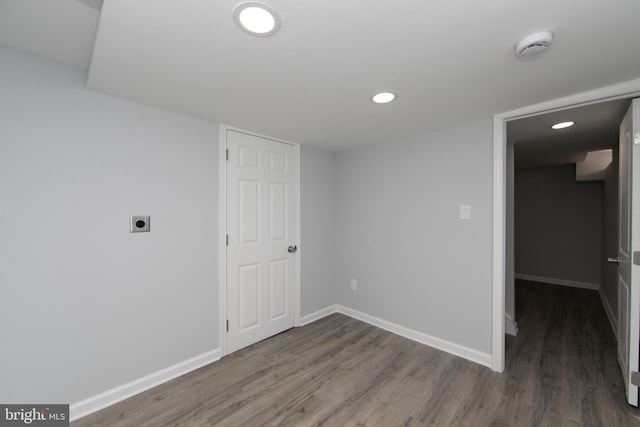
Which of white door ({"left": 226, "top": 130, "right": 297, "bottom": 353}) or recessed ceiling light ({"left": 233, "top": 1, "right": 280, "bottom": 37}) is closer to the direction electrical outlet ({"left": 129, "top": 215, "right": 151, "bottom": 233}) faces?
the recessed ceiling light

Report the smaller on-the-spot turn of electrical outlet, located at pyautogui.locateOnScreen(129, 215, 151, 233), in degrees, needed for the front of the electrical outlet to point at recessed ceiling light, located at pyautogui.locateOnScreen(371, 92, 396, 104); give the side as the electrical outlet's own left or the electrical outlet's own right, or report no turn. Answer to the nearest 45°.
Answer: approximately 45° to the electrical outlet's own left

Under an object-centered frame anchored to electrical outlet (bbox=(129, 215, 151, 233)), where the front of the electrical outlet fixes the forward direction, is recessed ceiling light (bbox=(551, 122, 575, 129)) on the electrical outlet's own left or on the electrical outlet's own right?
on the electrical outlet's own left

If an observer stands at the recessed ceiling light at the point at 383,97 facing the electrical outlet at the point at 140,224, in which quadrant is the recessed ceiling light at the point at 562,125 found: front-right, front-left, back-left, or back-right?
back-right

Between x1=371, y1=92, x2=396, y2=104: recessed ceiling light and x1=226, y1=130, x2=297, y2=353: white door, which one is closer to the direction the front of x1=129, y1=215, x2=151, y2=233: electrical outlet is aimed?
the recessed ceiling light

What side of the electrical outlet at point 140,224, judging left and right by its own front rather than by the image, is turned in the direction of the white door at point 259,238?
left

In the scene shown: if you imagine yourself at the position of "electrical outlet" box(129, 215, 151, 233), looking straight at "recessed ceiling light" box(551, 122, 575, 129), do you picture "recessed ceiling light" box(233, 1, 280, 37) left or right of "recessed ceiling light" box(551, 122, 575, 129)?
right

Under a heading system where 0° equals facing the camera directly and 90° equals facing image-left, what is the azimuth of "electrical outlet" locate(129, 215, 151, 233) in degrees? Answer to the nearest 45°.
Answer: approximately 0°
